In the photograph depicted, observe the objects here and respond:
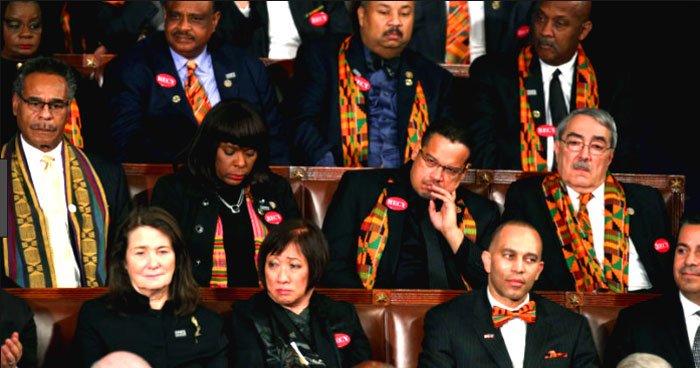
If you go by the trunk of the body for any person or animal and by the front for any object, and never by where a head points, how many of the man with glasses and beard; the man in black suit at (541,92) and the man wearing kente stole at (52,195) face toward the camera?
3

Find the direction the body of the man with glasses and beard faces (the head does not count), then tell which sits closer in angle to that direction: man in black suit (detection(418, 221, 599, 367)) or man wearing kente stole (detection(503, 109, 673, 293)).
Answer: the man in black suit

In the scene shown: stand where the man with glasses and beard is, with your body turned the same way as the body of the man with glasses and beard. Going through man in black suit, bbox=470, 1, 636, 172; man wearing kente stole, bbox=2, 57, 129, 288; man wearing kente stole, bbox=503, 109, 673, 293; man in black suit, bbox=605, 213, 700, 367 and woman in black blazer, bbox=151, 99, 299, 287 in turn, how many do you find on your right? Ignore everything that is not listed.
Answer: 2

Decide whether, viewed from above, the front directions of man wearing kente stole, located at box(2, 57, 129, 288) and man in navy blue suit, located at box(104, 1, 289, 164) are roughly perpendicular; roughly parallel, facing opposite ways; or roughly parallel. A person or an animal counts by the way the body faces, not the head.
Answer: roughly parallel

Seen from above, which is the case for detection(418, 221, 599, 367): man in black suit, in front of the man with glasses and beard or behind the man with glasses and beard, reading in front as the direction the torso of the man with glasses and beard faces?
in front

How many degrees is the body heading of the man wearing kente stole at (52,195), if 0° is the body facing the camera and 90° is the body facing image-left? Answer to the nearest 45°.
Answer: approximately 0°

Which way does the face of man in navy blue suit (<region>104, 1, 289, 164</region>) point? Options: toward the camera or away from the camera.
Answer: toward the camera

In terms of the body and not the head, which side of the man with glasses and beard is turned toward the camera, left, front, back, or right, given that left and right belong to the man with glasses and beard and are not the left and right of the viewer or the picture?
front

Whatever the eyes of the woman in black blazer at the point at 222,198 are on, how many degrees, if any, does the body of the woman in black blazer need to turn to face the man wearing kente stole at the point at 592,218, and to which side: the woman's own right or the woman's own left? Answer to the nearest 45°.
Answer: approximately 90° to the woman's own left

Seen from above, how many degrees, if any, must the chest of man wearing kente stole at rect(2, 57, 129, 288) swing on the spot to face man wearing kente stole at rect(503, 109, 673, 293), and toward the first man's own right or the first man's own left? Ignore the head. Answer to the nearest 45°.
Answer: approximately 90° to the first man's own left

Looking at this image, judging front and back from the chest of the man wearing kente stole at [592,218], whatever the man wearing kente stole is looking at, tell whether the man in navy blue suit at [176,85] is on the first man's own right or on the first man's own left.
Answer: on the first man's own right
